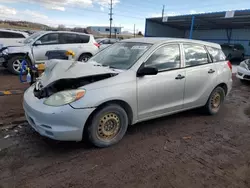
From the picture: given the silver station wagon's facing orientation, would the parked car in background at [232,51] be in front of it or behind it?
behind

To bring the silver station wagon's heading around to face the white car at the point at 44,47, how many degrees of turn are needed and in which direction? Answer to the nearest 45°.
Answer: approximately 90° to its right

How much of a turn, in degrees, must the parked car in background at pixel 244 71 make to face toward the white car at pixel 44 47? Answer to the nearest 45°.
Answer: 0° — it already faces it

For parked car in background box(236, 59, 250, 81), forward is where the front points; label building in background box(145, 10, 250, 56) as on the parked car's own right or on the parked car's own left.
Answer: on the parked car's own right

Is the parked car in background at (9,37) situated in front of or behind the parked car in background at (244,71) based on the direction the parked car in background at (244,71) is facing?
in front

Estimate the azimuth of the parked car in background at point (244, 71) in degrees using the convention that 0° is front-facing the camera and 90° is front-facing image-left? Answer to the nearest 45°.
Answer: approximately 45°

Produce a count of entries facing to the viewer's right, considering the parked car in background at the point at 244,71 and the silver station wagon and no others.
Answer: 0

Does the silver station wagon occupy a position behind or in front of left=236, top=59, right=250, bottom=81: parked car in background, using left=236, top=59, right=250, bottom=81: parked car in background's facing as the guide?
in front

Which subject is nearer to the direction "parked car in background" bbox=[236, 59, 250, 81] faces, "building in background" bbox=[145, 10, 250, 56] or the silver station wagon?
the silver station wagon

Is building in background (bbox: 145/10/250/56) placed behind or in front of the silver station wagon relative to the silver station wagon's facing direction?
behind
